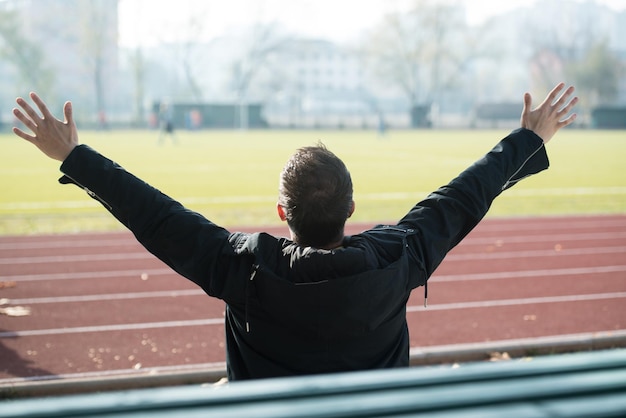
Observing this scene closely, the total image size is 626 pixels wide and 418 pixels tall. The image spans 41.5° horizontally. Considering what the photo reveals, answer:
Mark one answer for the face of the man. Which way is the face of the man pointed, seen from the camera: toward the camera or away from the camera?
away from the camera

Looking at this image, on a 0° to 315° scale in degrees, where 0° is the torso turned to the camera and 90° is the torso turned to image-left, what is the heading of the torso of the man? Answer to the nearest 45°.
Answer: approximately 180°
